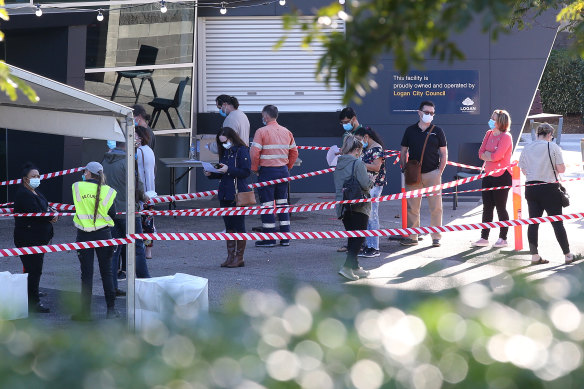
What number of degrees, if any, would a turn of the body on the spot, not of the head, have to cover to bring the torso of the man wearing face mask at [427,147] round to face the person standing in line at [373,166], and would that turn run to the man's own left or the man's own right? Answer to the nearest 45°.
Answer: approximately 45° to the man's own right

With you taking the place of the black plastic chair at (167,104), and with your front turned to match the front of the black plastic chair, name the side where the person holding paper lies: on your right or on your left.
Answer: on your left

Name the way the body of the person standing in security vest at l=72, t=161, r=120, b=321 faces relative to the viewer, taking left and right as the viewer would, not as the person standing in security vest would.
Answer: facing away from the viewer

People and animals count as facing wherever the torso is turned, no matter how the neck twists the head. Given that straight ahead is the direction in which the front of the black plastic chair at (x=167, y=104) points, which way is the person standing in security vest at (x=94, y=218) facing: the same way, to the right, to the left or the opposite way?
to the right

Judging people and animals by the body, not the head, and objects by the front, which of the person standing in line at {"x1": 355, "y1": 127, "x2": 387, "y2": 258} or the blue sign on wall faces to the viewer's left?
the person standing in line

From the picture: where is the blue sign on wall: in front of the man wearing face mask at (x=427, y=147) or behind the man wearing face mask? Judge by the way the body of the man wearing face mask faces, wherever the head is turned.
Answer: behind

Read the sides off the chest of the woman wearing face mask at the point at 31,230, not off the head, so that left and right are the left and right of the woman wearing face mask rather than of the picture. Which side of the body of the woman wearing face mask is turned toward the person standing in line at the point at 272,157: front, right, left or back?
left

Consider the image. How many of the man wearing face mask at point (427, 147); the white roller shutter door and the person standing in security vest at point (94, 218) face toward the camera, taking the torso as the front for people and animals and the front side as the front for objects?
2

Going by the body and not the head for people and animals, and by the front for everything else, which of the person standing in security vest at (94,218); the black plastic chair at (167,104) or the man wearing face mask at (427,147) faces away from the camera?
the person standing in security vest

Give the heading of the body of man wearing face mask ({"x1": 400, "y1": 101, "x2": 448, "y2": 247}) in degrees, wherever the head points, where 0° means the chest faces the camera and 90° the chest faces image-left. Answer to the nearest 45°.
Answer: approximately 0°

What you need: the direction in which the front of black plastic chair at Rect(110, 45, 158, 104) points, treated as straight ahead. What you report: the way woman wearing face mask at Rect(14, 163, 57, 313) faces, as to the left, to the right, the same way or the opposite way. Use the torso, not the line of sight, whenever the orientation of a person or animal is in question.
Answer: to the left
